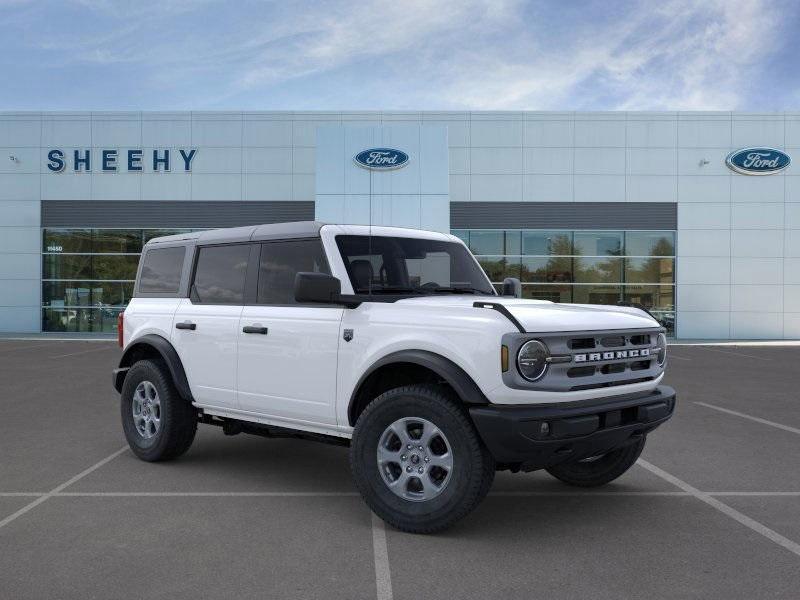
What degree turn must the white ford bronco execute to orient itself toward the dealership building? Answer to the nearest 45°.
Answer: approximately 135° to its left

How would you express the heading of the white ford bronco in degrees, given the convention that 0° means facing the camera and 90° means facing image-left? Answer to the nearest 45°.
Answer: approximately 315°

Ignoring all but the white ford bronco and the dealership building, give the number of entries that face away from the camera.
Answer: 0

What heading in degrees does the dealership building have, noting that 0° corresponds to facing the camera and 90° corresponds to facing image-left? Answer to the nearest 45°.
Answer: approximately 0°

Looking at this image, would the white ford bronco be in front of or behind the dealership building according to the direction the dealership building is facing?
in front
